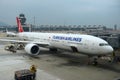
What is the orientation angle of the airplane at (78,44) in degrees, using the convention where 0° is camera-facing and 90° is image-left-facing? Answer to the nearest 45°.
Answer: approximately 315°
